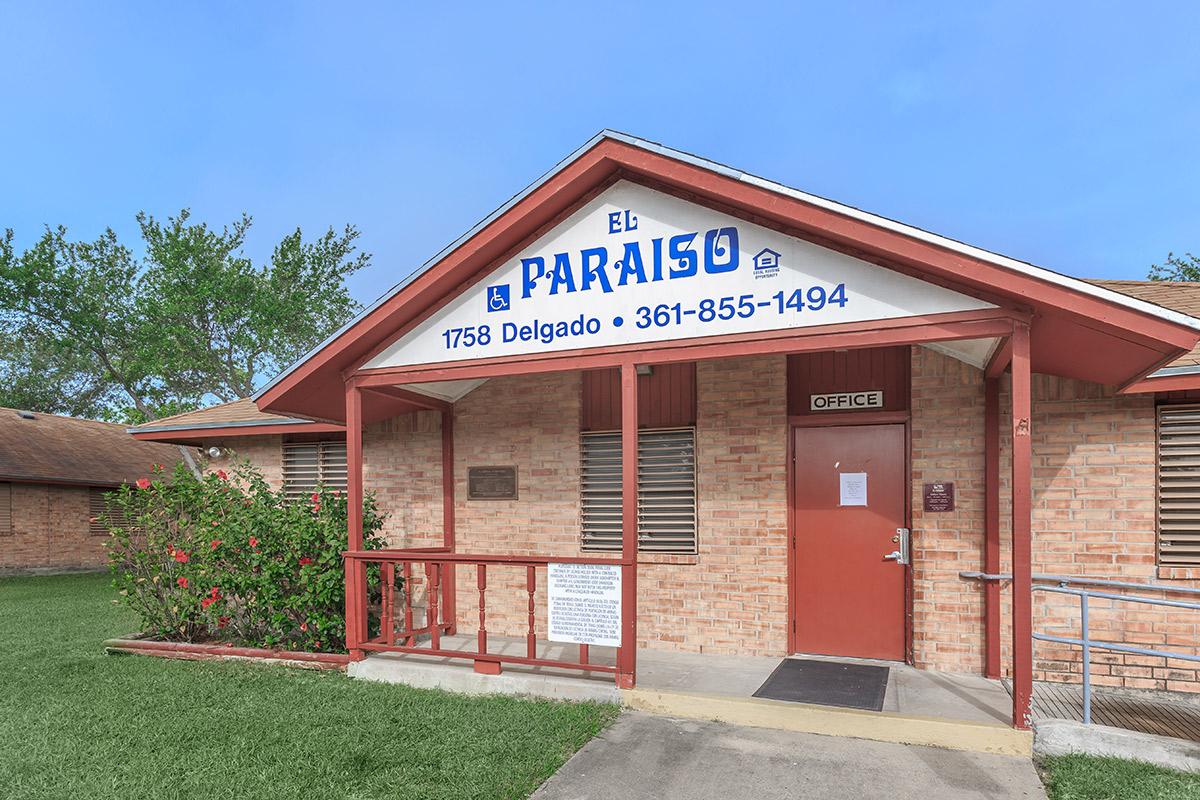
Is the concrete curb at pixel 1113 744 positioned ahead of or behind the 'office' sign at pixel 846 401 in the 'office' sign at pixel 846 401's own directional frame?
ahead

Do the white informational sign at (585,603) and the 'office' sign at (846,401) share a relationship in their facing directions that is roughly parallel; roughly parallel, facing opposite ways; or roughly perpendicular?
roughly parallel

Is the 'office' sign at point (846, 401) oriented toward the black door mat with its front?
yes

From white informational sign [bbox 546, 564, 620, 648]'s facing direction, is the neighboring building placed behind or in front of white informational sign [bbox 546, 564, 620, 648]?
behind

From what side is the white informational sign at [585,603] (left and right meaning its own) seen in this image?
front

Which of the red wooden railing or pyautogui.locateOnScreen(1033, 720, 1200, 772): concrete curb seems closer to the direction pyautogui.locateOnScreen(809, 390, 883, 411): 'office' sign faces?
the concrete curb

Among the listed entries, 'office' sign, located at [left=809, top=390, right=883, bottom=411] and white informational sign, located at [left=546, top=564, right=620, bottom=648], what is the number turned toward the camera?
2

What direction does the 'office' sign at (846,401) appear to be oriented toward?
toward the camera

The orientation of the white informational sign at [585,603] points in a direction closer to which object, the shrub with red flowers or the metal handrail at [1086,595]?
the metal handrail

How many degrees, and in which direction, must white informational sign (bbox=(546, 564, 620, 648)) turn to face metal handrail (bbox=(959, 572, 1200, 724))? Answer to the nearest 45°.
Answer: approximately 90° to its left
